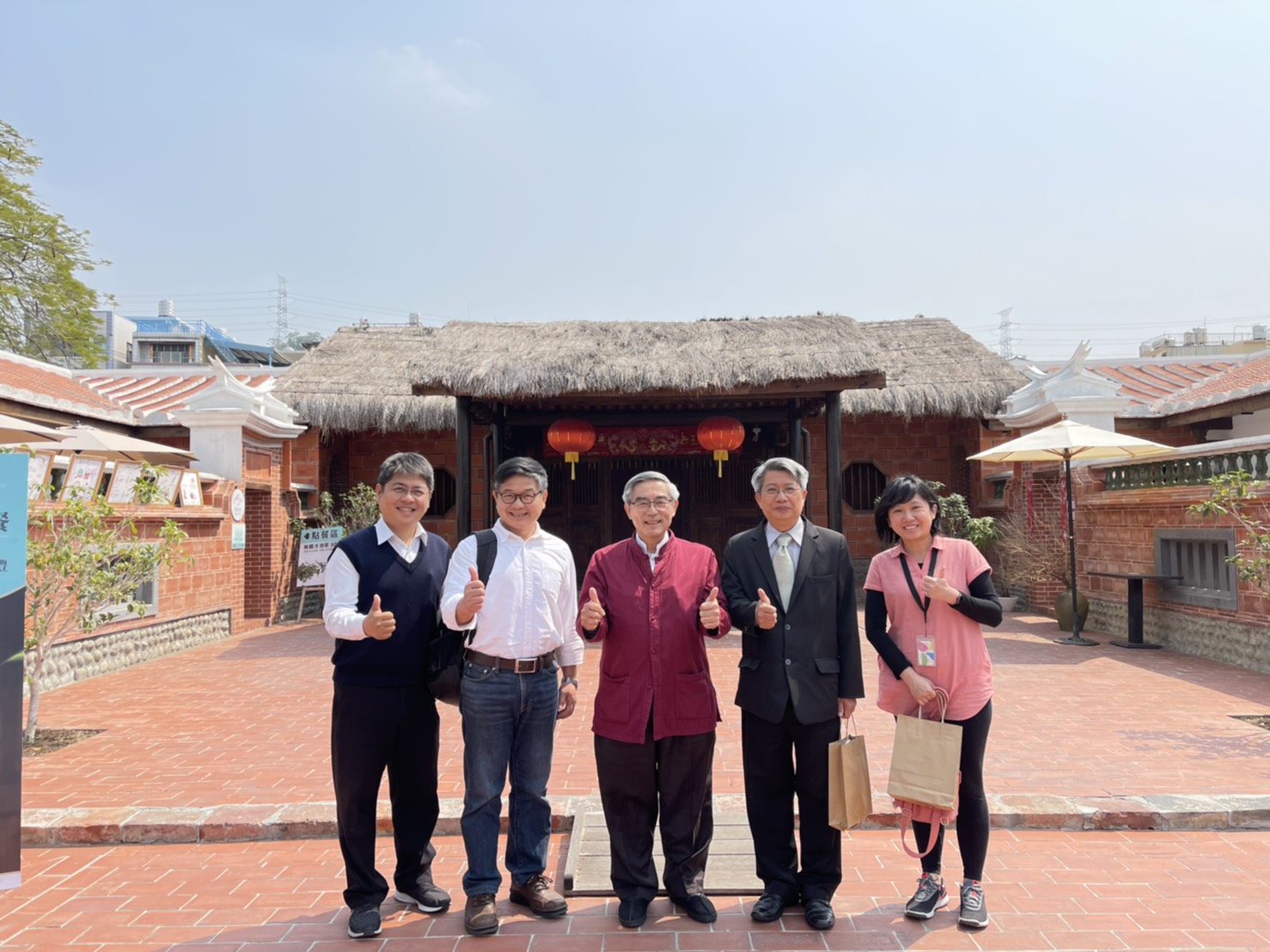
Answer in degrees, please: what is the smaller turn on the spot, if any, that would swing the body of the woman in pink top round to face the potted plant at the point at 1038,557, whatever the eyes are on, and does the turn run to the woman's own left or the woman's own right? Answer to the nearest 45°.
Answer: approximately 180°

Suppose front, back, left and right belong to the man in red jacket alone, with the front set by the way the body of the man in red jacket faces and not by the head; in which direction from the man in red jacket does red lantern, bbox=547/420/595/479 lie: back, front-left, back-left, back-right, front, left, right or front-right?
back

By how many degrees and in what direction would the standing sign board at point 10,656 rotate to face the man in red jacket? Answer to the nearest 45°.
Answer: approximately 45° to its left

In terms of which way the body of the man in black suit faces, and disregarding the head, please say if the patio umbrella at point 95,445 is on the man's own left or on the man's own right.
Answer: on the man's own right

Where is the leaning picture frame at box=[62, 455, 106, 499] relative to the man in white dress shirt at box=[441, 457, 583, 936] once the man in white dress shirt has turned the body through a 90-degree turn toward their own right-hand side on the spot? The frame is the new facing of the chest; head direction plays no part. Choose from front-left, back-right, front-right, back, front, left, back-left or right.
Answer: front-right
